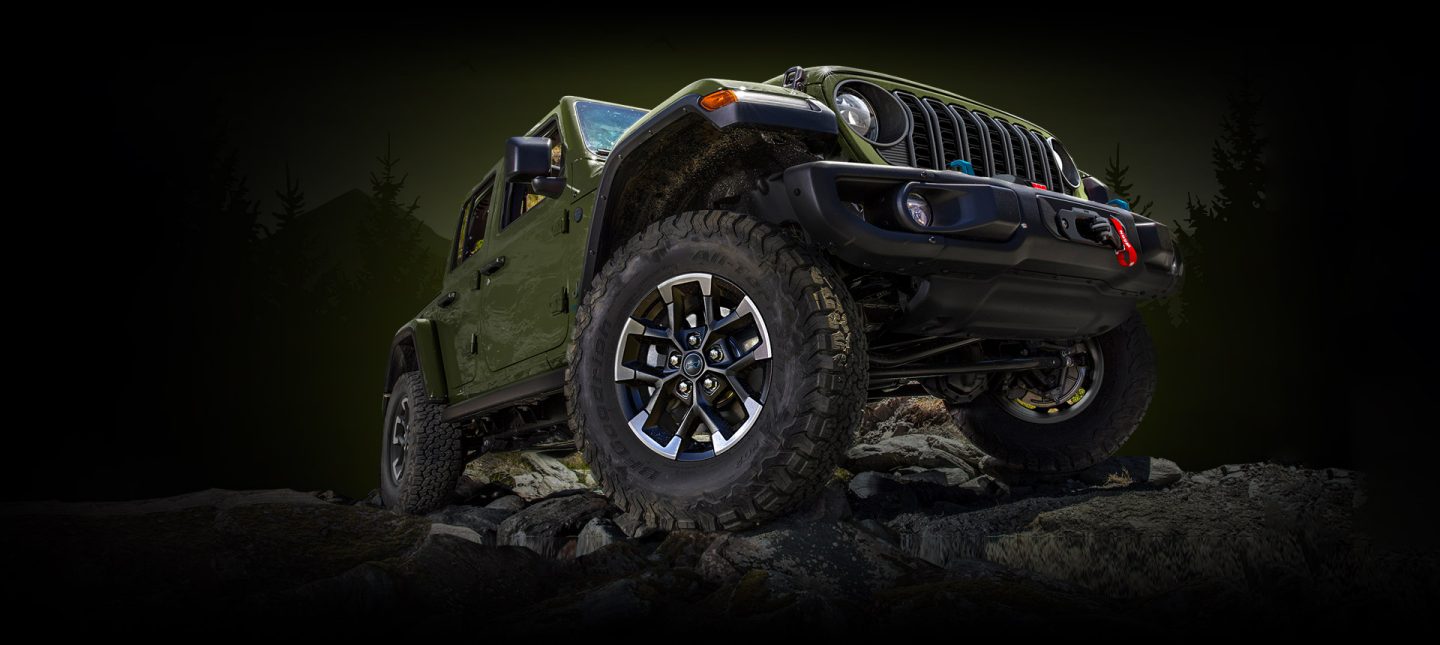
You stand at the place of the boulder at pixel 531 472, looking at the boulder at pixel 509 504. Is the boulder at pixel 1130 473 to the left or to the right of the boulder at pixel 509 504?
left

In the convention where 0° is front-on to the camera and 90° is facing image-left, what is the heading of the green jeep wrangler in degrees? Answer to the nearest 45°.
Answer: approximately 315°

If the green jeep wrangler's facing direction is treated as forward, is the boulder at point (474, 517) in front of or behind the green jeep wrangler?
behind

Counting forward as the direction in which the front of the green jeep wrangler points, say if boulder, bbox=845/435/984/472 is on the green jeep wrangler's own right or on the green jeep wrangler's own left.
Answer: on the green jeep wrangler's own left
